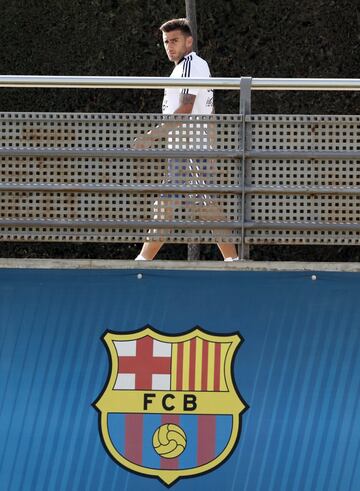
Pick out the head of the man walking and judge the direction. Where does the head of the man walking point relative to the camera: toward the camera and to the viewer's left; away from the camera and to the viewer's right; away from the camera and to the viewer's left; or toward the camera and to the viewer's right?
toward the camera and to the viewer's left

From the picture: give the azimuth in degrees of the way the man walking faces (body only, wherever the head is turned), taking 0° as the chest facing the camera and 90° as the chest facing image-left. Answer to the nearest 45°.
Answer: approximately 90°
